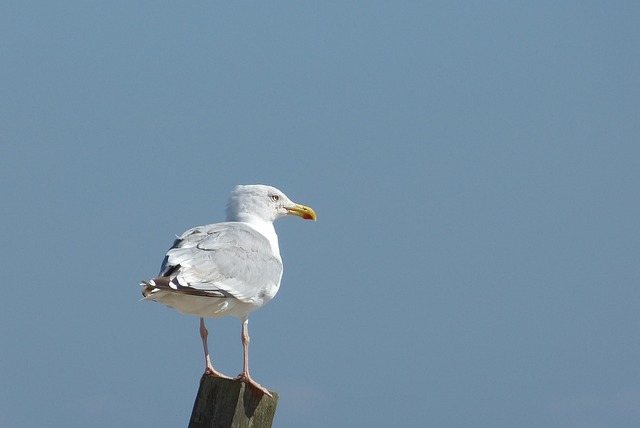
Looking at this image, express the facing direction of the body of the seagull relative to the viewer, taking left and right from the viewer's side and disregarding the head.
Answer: facing away from the viewer and to the right of the viewer
